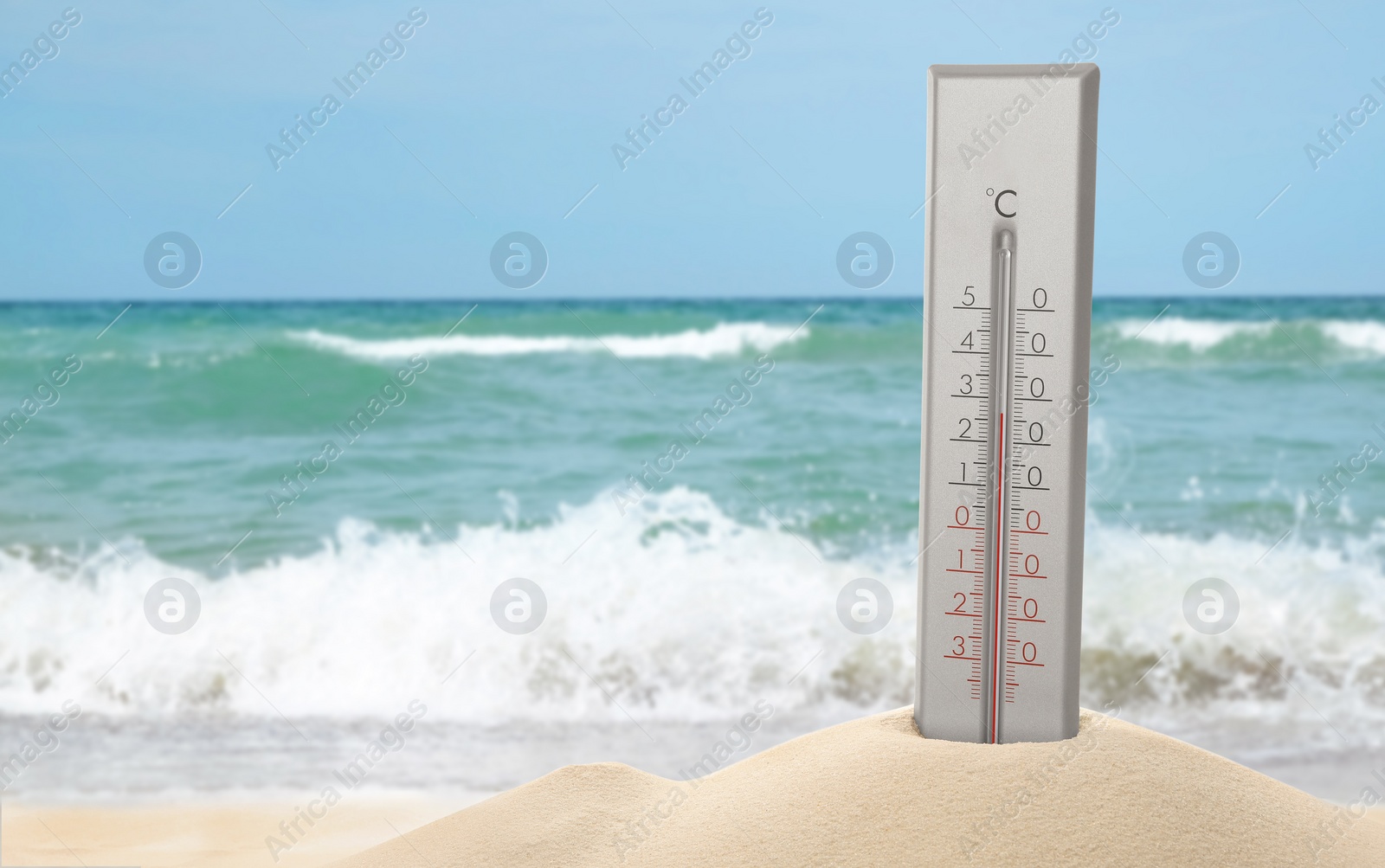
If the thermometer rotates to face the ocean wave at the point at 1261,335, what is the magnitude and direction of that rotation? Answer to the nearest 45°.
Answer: approximately 180°

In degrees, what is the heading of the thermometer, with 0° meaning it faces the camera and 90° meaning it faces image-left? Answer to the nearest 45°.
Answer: approximately 0°

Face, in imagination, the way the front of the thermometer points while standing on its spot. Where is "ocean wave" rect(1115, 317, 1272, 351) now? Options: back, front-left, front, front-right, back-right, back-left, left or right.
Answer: back
